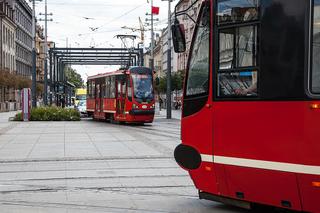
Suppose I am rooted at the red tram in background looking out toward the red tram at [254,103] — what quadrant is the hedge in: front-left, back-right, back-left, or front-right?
back-right

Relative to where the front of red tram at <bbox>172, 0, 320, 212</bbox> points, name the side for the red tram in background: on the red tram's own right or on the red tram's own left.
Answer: on the red tram's own right

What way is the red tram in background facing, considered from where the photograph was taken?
facing the viewer and to the right of the viewer

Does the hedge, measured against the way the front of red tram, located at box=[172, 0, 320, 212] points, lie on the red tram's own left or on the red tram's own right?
on the red tram's own right

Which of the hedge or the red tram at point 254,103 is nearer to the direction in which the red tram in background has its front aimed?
the red tram

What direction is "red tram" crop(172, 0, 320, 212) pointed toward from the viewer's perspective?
to the viewer's left

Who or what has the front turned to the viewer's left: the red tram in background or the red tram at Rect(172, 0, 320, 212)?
the red tram

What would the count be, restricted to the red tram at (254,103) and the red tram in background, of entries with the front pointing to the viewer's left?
1

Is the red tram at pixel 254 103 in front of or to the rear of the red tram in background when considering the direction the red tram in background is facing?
in front

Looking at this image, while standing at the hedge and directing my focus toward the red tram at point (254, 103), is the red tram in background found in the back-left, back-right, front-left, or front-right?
front-left
